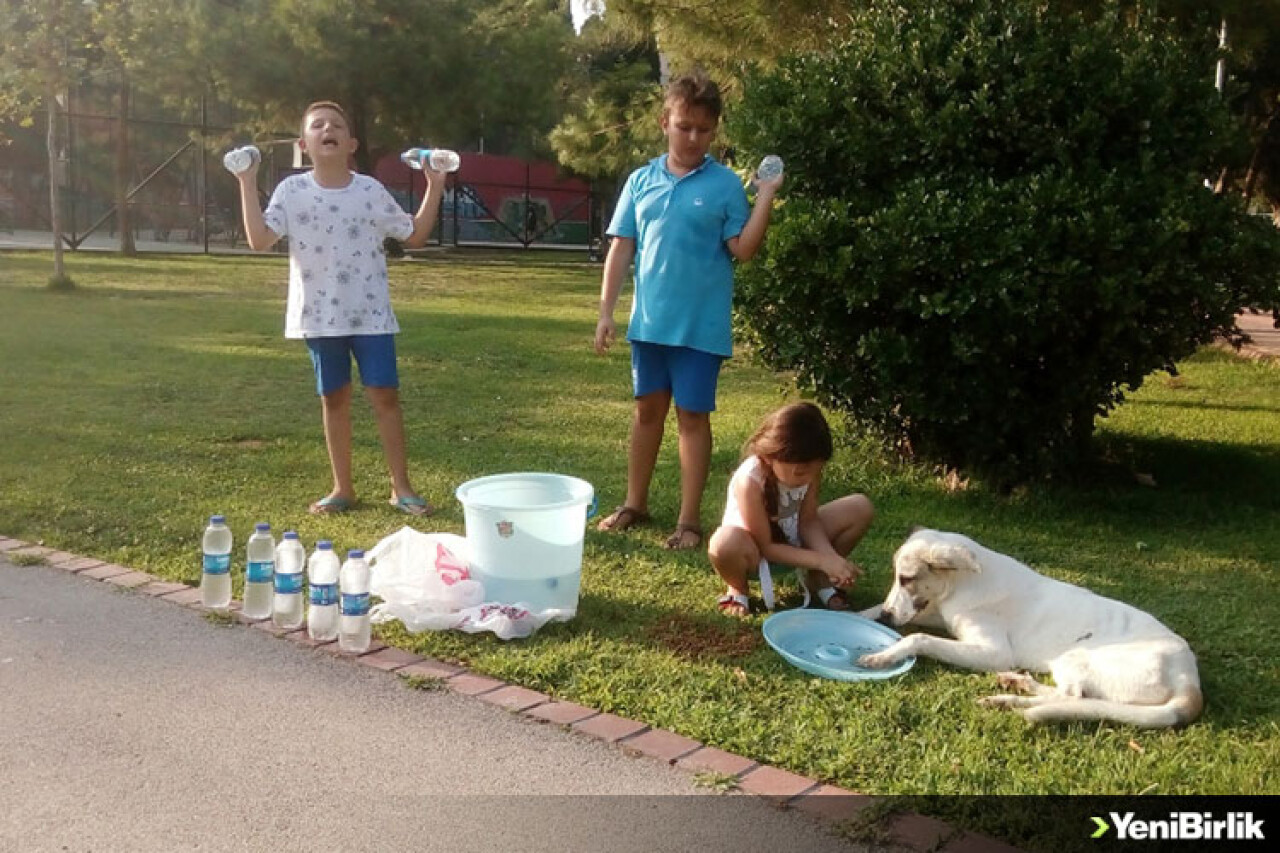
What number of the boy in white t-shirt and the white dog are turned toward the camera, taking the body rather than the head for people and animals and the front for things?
1

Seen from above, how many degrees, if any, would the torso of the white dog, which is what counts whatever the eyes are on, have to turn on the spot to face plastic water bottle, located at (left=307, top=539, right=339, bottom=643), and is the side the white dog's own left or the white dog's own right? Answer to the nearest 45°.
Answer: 0° — it already faces it

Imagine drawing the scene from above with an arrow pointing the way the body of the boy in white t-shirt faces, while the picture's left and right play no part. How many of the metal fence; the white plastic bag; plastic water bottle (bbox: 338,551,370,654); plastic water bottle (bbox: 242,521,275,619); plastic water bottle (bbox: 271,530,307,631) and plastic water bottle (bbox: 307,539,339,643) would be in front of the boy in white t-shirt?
5

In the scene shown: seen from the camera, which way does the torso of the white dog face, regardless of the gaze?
to the viewer's left

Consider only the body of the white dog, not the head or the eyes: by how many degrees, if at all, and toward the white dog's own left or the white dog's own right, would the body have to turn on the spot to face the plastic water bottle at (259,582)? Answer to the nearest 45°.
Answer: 0° — it already faces it

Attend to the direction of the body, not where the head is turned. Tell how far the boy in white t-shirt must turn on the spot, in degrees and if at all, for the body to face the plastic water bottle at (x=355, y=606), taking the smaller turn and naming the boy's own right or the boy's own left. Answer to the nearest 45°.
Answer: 0° — they already face it

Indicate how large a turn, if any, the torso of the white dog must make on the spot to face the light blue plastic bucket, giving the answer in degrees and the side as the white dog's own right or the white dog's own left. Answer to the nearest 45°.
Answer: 0° — it already faces it

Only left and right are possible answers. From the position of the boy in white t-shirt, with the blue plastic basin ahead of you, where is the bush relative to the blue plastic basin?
left

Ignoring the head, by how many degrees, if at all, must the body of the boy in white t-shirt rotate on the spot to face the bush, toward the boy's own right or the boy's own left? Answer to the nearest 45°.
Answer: approximately 90° to the boy's own left
